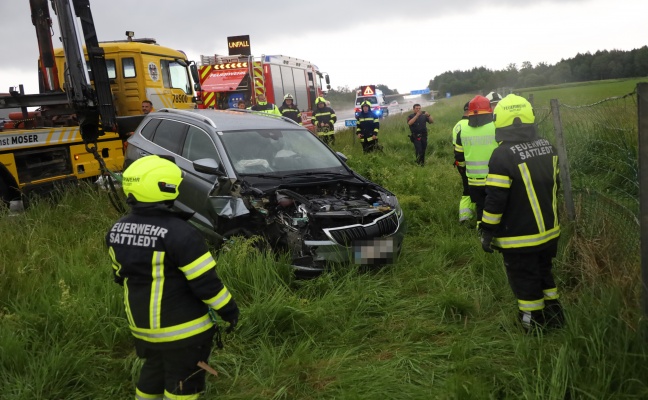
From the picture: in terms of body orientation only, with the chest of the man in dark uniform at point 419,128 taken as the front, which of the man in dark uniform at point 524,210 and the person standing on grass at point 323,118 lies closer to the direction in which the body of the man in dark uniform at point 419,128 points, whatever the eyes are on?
the man in dark uniform

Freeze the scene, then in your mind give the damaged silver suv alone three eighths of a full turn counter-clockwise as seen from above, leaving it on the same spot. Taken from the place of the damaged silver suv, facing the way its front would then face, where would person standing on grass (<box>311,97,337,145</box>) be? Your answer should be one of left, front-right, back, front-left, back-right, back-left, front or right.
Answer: front

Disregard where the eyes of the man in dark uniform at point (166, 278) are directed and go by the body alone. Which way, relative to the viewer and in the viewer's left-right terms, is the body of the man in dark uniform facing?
facing away from the viewer and to the right of the viewer

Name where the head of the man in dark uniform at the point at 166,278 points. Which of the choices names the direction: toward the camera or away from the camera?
away from the camera

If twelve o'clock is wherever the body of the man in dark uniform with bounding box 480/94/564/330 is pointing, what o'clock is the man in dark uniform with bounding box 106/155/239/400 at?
the man in dark uniform with bounding box 106/155/239/400 is roughly at 9 o'clock from the man in dark uniform with bounding box 480/94/564/330.

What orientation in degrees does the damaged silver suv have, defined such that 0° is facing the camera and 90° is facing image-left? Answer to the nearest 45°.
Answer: approximately 315°

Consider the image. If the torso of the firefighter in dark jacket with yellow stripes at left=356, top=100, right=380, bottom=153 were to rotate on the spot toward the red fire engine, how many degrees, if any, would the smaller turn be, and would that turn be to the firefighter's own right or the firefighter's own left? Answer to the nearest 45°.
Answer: approximately 135° to the firefighter's own right
